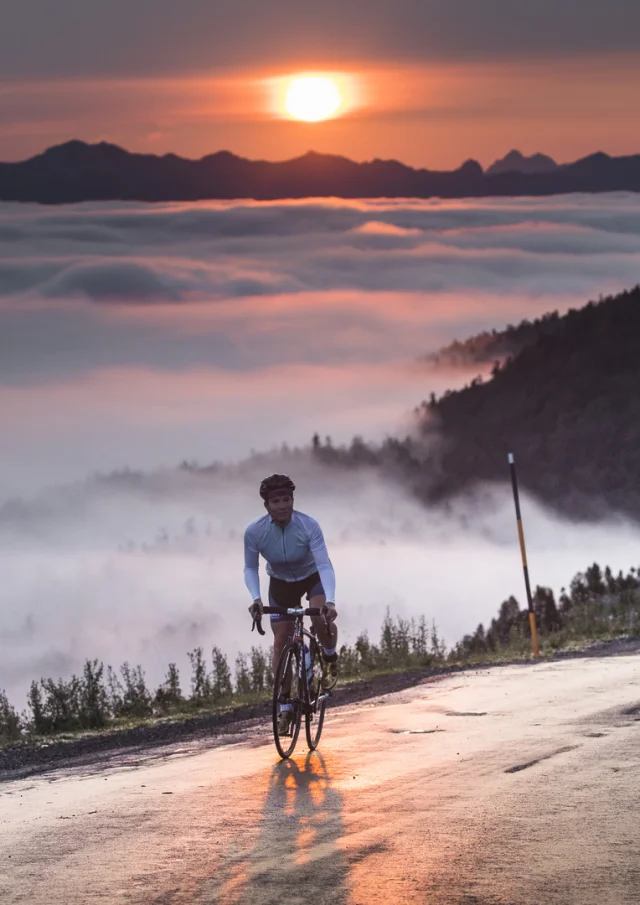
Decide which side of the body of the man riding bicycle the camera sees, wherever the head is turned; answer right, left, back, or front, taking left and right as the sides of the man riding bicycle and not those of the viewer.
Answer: front

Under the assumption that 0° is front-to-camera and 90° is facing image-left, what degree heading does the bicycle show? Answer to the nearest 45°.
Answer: approximately 0°
